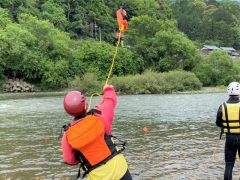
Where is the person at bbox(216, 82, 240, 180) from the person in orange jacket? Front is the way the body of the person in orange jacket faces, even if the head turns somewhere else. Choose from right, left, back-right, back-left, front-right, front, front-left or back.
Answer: front-right

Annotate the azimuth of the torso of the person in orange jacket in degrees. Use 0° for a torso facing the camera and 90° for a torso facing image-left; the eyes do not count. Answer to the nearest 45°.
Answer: approximately 180°
